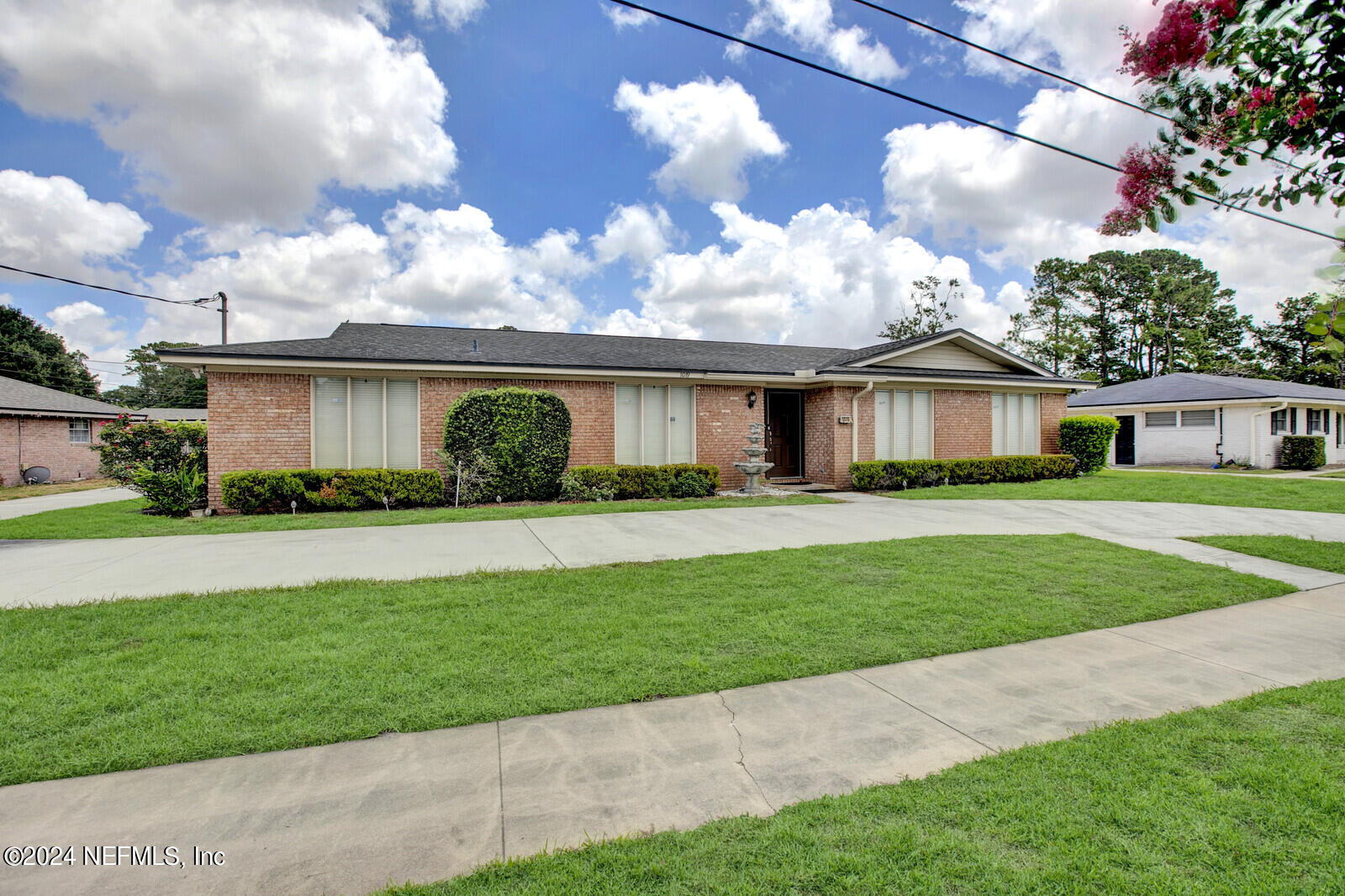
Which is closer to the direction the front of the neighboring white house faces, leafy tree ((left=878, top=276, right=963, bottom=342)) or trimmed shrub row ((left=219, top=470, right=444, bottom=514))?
the trimmed shrub row

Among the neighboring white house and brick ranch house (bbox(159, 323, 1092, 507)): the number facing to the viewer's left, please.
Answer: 0

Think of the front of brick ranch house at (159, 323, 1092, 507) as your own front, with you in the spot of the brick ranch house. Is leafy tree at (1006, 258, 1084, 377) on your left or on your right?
on your left

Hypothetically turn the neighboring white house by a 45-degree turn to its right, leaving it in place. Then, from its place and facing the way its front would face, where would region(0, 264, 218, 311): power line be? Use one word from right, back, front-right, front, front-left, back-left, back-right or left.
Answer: front-right

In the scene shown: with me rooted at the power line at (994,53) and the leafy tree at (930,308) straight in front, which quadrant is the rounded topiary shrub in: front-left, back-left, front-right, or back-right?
front-left

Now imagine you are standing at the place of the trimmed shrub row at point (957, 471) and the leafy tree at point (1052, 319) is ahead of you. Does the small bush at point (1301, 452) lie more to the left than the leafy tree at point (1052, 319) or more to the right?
right

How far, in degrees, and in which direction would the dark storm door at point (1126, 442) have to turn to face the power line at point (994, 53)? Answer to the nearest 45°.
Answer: approximately 45° to its left

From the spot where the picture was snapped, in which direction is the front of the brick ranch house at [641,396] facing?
facing the viewer and to the right of the viewer

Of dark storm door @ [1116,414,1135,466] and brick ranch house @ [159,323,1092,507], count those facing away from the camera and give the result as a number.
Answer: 0

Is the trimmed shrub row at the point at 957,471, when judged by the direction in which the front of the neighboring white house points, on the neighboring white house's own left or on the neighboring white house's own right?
on the neighboring white house's own right

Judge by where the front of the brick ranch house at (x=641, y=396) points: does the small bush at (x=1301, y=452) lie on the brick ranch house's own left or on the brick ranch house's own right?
on the brick ranch house's own left
